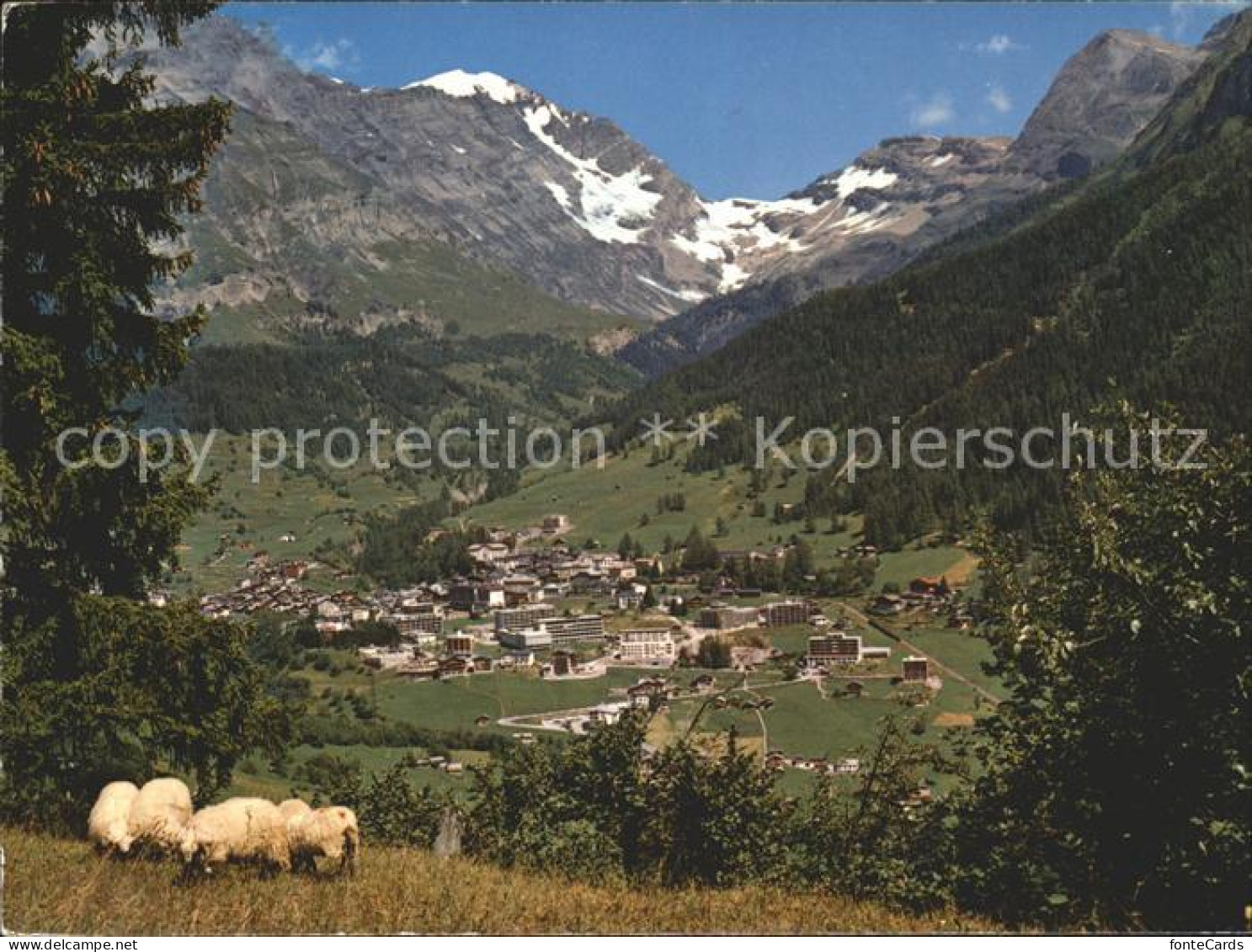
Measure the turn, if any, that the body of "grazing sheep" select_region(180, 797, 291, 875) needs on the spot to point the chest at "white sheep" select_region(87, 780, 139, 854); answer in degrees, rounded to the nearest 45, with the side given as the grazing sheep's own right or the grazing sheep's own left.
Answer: approximately 45° to the grazing sheep's own right

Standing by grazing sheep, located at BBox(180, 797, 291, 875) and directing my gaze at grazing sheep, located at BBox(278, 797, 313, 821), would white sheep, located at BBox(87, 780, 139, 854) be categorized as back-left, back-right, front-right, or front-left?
back-left

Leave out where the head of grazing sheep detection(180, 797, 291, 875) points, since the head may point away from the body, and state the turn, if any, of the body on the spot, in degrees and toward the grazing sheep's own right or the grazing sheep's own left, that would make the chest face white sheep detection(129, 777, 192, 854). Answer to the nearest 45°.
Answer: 0° — it already faces it

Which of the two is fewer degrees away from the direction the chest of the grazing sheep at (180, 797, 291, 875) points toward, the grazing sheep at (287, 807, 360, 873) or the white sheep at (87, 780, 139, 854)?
the white sheep

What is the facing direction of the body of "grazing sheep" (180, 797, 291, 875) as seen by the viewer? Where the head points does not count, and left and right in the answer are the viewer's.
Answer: facing to the left of the viewer

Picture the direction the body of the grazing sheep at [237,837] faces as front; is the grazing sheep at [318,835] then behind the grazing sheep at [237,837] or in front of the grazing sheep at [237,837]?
behind

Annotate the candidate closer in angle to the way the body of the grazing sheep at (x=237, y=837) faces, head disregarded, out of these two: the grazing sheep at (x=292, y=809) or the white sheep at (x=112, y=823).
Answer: the white sheep
